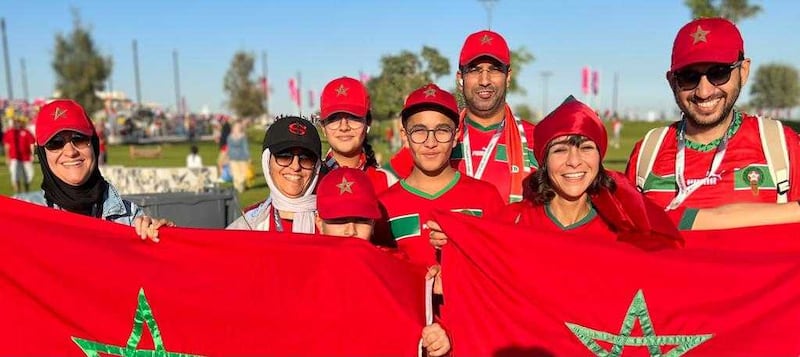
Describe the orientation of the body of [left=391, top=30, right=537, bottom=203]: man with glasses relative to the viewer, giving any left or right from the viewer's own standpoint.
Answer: facing the viewer

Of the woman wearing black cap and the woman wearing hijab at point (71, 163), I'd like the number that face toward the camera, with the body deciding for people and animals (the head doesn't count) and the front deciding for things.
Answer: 2

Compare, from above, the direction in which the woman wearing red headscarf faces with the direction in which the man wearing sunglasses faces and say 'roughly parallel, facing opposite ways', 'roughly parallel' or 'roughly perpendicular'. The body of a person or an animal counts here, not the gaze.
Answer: roughly parallel

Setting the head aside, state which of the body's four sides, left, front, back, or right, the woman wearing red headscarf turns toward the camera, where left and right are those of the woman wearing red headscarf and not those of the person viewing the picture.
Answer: front

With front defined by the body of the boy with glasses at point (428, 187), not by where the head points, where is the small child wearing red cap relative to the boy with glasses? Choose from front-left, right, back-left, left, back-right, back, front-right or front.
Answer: front-right

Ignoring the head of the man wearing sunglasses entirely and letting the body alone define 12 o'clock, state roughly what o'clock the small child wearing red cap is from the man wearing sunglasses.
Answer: The small child wearing red cap is roughly at 2 o'clock from the man wearing sunglasses.

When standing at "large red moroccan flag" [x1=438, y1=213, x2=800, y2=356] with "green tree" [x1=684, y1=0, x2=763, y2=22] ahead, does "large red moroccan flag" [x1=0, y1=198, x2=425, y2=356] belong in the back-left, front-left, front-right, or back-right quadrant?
back-left

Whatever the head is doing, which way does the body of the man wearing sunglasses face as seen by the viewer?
toward the camera

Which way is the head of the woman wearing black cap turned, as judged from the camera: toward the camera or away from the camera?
toward the camera

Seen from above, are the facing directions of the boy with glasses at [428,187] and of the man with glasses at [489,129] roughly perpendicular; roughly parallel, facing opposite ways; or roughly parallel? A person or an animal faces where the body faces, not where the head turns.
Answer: roughly parallel

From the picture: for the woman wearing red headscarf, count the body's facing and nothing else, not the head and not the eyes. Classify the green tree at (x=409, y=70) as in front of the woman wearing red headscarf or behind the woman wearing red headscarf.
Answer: behind

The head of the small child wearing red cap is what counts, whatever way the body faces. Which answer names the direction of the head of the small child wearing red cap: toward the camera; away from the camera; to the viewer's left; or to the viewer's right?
toward the camera

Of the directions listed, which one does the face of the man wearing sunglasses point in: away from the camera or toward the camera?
toward the camera

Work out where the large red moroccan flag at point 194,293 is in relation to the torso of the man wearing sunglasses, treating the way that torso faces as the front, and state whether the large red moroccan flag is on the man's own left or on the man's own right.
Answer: on the man's own right

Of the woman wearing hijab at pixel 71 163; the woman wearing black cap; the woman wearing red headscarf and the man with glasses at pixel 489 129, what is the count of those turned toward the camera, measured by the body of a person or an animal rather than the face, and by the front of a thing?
4

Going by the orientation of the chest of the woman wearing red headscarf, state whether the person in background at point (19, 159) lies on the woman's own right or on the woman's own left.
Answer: on the woman's own right

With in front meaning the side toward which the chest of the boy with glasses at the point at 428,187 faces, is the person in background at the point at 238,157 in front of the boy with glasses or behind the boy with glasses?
behind

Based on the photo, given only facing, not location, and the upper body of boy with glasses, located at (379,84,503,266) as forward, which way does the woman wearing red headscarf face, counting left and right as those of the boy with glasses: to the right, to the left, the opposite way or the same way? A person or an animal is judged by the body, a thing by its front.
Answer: the same way

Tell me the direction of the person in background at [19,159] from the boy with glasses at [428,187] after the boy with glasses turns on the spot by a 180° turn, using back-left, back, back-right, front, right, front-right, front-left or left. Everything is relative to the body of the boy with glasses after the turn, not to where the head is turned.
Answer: front-left

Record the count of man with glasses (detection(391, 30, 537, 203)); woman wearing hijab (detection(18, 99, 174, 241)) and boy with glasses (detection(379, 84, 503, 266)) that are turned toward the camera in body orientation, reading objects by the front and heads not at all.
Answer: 3
